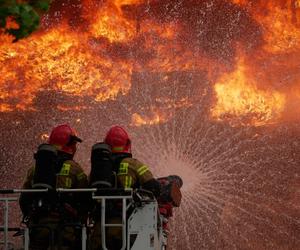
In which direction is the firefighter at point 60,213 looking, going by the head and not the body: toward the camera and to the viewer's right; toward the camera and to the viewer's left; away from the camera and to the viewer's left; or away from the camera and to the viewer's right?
away from the camera and to the viewer's right

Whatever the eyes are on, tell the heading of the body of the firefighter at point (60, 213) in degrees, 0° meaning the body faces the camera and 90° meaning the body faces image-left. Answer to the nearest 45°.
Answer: approximately 225°
